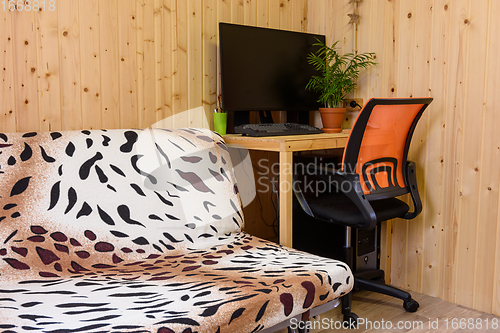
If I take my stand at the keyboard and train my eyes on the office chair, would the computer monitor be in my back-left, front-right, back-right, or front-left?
back-left

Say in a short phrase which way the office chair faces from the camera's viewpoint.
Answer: facing away from the viewer and to the left of the viewer

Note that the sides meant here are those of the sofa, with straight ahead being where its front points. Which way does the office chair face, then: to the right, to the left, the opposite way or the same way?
the opposite way

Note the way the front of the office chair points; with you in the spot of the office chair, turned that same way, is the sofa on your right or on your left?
on your left

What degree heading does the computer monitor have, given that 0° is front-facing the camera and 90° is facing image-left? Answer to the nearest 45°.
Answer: approximately 315°

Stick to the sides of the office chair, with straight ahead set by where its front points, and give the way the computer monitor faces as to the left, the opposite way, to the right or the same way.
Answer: the opposite way

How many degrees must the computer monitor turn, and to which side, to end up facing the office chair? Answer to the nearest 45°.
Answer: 0° — it already faces it
